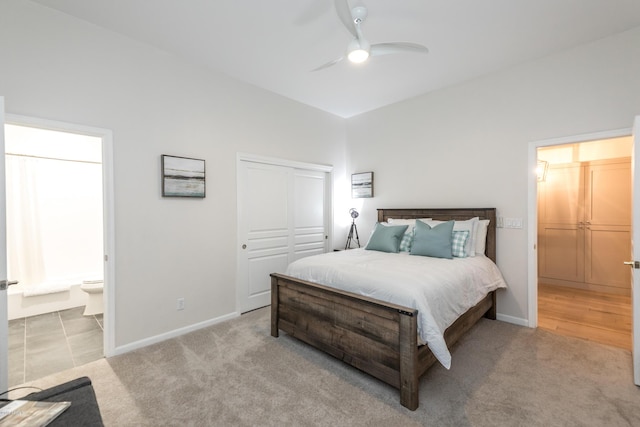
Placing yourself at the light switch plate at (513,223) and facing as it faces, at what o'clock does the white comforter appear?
The white comforter is roughly at 1 o'clock from the light switch plate.

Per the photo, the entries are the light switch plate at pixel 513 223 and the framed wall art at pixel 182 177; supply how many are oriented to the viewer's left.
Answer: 0

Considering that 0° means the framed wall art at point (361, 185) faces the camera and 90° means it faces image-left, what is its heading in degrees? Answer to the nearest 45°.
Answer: approximately 45°

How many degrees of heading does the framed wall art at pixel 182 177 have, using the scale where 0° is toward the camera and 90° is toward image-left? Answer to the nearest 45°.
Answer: approximately 315°

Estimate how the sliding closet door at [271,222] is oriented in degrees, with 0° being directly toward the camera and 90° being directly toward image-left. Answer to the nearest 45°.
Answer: approximately 315°

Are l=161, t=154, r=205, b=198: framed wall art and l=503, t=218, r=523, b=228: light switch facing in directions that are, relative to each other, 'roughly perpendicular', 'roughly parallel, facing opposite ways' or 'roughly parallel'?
roughly perpendicular

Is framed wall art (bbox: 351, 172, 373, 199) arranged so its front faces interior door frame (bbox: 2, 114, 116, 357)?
yes

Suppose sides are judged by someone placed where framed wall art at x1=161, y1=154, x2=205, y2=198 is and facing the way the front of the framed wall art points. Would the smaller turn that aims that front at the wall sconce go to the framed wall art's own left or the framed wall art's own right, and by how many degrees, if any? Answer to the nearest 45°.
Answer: approximately 45° to the framed wall art's own left

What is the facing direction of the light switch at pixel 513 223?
toward the camera

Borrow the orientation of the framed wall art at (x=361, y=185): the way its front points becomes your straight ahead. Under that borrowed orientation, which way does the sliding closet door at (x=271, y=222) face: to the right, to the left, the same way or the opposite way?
to the left

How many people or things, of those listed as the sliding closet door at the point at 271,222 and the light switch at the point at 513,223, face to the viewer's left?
0

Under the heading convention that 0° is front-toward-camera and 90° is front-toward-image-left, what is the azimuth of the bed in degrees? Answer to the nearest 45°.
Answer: approximately 45°

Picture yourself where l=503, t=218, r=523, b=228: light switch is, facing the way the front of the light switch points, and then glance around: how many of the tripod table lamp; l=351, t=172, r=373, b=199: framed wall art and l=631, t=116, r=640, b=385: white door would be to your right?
2

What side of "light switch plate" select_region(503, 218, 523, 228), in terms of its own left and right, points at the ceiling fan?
front
